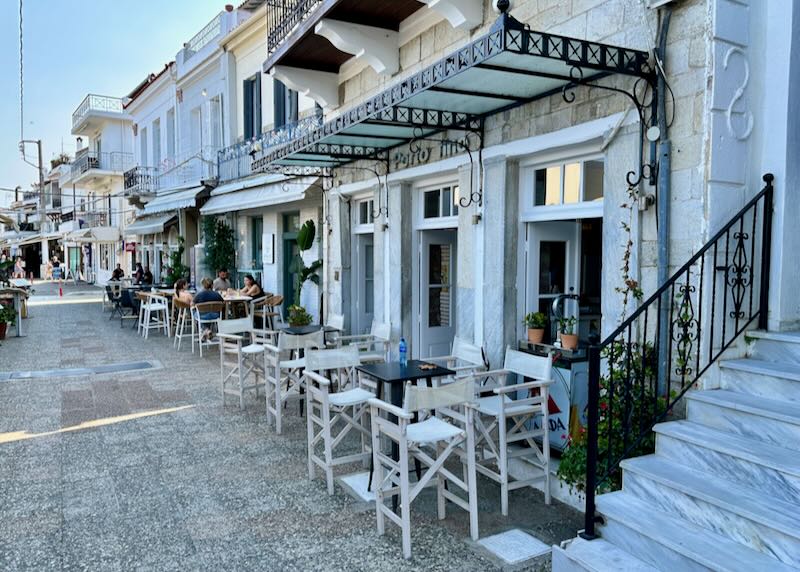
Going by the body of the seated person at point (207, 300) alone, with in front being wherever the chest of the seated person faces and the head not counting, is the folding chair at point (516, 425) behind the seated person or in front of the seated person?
behind

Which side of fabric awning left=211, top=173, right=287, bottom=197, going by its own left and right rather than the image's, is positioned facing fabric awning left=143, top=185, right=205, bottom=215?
right

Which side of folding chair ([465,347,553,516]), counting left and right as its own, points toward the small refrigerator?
back

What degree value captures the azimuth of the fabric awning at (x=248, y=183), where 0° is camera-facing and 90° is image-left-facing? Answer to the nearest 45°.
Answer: approximately 45°

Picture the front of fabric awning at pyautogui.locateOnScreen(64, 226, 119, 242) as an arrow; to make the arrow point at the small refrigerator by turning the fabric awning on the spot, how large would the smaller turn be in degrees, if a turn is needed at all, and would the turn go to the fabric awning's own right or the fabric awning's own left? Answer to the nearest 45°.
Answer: approximately 45° to the fabric awning's own left

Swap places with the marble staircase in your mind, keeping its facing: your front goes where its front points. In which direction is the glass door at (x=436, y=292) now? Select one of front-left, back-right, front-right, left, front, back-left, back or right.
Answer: right

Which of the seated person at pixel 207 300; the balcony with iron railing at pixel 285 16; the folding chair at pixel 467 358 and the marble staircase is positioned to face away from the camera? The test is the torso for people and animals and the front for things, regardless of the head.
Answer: the seated person

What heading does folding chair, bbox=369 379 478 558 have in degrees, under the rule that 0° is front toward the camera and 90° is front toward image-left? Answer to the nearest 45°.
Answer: approximately 135°

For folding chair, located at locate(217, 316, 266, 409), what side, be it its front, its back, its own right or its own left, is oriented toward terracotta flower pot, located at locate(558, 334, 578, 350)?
front

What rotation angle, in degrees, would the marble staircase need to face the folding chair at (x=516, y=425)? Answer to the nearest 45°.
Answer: approximately 90° to its right
